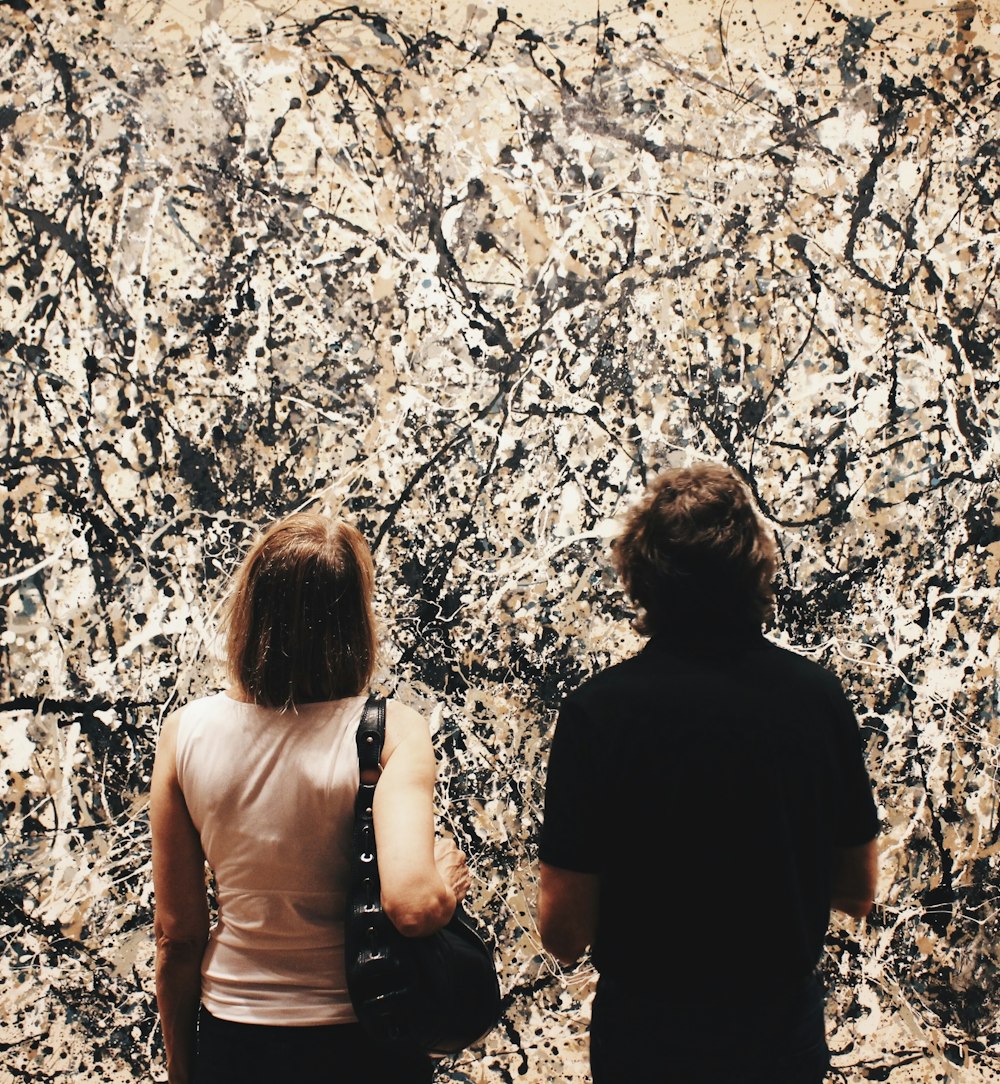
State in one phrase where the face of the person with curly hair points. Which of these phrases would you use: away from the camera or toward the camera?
away from the camera

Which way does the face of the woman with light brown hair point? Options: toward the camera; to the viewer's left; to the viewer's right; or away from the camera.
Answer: away from the camera

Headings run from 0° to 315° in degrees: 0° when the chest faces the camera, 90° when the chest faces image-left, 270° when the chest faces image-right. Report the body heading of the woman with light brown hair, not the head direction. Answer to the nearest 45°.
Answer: approximately 180°

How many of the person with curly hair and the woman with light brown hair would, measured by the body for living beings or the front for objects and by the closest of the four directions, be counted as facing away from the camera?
2

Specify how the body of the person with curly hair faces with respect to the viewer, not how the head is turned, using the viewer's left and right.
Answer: facing away from the viewer

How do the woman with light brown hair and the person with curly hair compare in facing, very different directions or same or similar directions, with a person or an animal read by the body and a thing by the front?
same or similar directions
